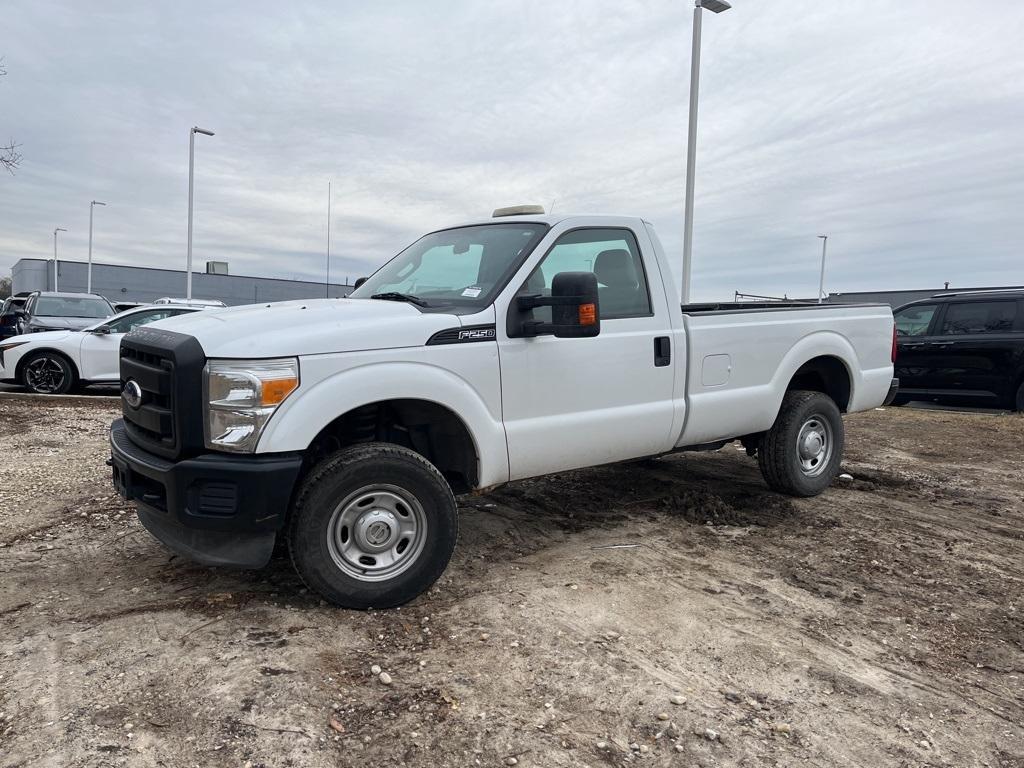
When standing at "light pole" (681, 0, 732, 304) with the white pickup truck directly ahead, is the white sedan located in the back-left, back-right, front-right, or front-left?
front-right

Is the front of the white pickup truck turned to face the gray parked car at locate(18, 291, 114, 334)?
no

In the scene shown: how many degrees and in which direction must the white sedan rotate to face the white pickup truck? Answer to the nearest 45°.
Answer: approximately 90° to its left

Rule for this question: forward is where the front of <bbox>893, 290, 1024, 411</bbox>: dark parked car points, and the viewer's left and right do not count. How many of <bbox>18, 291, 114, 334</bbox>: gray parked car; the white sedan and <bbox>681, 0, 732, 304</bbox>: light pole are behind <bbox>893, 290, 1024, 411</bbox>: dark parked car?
0

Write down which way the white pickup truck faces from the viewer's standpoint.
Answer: facing the viewer and to the left of the viewer

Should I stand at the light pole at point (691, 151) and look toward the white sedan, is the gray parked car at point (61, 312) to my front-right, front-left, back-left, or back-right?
front-right

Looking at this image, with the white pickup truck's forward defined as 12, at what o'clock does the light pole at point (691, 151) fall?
The light pole is roughly at 5 o'clock from the white pickup truck.

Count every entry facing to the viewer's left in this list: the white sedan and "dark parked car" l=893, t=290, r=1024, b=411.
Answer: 2

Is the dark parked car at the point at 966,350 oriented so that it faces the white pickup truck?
no

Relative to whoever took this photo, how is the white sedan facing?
facing to the left of the viewer

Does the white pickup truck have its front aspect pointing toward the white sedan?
no

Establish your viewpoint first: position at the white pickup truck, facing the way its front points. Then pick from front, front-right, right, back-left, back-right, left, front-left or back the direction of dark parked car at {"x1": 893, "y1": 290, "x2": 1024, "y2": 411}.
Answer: back

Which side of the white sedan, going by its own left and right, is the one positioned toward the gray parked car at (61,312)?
right

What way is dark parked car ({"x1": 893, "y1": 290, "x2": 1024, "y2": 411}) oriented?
to the viewer's left
